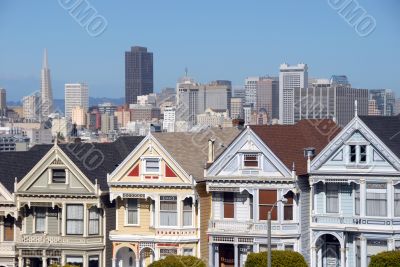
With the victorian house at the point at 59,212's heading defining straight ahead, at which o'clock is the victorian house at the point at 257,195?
the victorian house at the point at 257,195 is roughly at 10 o'clock from the victorian house at the point at 59,212.

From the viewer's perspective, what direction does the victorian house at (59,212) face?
toward the camera

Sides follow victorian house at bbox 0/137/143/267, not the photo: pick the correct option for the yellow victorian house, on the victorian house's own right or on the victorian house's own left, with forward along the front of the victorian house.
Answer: on the victorian house's own left

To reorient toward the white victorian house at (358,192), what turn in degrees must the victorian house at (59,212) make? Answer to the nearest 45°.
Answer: approximately 45° to its left
